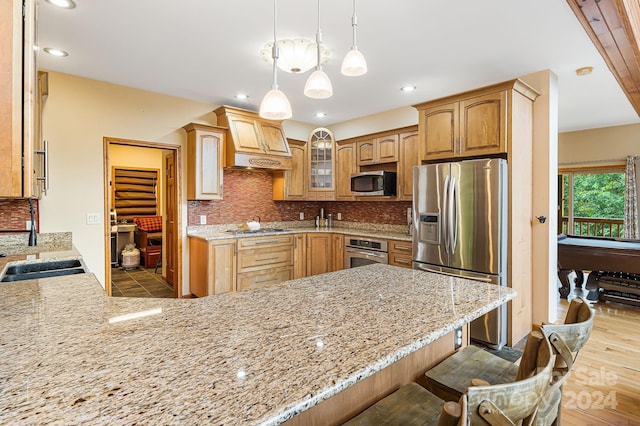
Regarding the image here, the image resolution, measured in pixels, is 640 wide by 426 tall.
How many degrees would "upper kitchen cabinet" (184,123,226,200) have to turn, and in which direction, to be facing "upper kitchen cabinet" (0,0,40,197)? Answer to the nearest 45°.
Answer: approximately 45° to its right

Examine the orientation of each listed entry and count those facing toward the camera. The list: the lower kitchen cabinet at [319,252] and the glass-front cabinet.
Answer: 2

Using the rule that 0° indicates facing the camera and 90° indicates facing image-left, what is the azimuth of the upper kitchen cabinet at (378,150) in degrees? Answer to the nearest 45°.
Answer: approximately 45°

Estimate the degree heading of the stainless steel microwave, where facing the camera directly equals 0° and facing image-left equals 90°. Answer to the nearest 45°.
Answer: approximately 45°

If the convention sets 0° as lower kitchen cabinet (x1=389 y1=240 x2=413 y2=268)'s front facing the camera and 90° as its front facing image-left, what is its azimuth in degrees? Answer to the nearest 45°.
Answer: approximately 45°

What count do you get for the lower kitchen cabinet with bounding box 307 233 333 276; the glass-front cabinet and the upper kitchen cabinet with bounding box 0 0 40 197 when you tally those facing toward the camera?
2

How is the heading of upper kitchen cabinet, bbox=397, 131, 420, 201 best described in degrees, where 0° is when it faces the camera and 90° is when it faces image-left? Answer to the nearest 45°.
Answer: approximately 45°

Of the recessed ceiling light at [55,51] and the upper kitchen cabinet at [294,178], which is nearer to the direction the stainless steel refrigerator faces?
the recessed ceiling light
